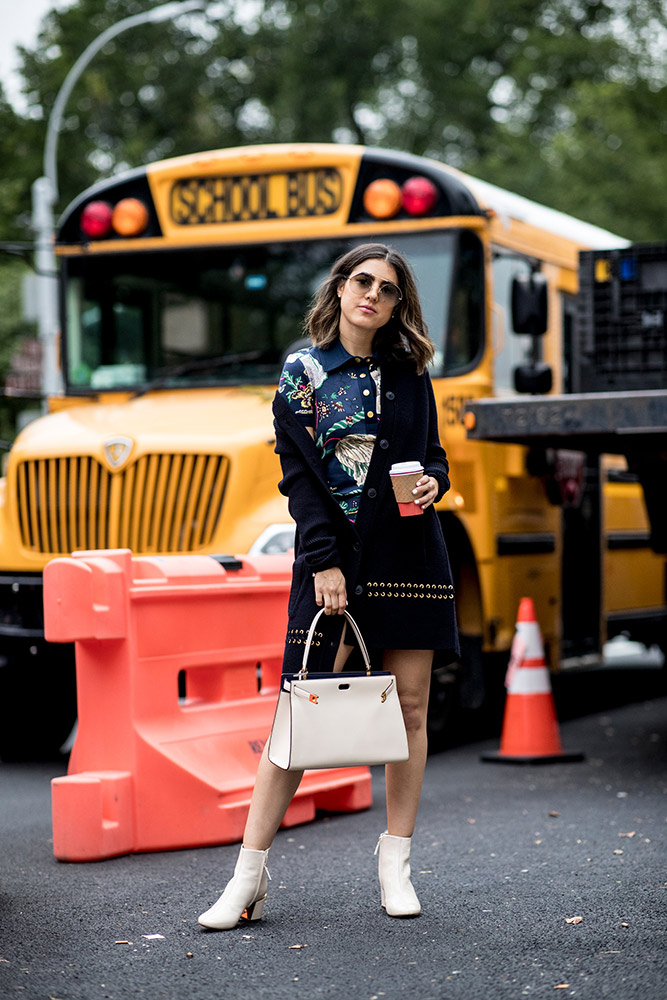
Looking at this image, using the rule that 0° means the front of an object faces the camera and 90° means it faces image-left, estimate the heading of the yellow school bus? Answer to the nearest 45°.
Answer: approximately 45°

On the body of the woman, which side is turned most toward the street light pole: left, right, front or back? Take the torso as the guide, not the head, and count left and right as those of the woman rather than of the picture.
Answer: back

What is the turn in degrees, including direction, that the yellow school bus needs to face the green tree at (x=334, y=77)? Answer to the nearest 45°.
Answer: approximately 135° to its right

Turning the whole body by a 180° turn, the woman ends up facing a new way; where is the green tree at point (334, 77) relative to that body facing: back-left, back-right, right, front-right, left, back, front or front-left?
front

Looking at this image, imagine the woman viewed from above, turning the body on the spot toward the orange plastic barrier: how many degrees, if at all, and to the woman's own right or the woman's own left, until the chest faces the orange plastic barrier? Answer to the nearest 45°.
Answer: approximately 135° to the woman's own right
